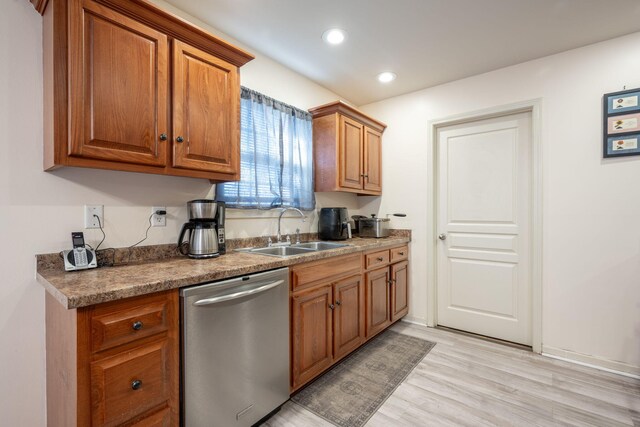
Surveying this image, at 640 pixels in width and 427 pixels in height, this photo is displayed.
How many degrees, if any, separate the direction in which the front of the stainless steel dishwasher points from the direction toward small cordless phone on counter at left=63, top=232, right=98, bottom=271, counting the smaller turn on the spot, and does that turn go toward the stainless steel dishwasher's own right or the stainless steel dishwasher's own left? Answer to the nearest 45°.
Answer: approximately 135° to the stainless steel dishwasher's own right

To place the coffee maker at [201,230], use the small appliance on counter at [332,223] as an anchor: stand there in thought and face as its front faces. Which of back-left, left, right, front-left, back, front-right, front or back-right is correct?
right

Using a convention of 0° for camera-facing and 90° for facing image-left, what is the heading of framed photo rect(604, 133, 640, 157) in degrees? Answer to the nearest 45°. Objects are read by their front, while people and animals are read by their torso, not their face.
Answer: approximately 0°

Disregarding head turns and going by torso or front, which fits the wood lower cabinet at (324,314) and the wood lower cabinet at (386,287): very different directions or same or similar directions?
same or similar directions

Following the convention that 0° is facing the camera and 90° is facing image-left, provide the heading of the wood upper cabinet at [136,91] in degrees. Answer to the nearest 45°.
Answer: approximately 315°

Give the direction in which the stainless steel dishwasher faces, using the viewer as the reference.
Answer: facing the viewer and to the right of the viewer

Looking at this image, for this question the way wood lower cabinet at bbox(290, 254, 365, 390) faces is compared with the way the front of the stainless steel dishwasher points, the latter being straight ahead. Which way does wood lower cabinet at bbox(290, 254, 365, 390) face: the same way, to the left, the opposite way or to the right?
the same way

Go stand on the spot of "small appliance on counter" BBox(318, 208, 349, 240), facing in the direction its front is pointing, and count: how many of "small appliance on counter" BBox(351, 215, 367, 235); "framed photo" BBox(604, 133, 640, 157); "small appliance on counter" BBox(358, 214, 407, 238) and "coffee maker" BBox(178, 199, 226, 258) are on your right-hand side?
1

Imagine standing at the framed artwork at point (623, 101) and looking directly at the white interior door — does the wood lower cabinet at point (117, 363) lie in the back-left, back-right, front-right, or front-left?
front-left

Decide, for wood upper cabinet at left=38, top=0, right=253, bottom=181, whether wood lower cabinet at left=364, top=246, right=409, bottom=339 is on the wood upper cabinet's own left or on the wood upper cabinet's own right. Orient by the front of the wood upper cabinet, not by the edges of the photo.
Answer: on the wood upper cabinet's own left

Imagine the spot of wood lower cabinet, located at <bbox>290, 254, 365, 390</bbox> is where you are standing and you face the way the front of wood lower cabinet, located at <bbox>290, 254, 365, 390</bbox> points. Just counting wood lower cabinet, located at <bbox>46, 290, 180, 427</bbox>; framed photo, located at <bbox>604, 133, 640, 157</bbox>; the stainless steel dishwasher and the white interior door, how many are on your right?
2

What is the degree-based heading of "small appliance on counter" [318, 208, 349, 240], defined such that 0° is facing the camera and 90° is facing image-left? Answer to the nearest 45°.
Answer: approximately 315°

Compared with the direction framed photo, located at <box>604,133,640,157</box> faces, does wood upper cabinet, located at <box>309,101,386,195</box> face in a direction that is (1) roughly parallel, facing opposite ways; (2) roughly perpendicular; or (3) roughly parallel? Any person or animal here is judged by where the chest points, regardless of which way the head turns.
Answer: roughly perpendicular

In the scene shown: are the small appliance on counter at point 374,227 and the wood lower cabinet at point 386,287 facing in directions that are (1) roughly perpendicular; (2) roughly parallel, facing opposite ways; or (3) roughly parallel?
roughly parallel

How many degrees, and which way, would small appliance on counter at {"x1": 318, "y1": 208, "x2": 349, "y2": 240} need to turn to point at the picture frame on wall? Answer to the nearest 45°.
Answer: approximately 45° to its left

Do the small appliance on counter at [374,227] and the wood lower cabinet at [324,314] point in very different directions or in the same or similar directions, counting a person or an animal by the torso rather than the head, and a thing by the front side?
same or similar directions

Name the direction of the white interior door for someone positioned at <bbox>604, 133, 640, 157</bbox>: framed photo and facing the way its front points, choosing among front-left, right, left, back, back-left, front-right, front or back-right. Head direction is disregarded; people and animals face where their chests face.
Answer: right

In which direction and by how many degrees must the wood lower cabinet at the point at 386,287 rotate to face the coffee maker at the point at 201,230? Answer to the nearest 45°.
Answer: approximately 90° to its right

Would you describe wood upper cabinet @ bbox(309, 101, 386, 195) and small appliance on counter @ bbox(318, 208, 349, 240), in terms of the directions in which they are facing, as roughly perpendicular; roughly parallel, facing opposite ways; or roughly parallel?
roughly parallel
